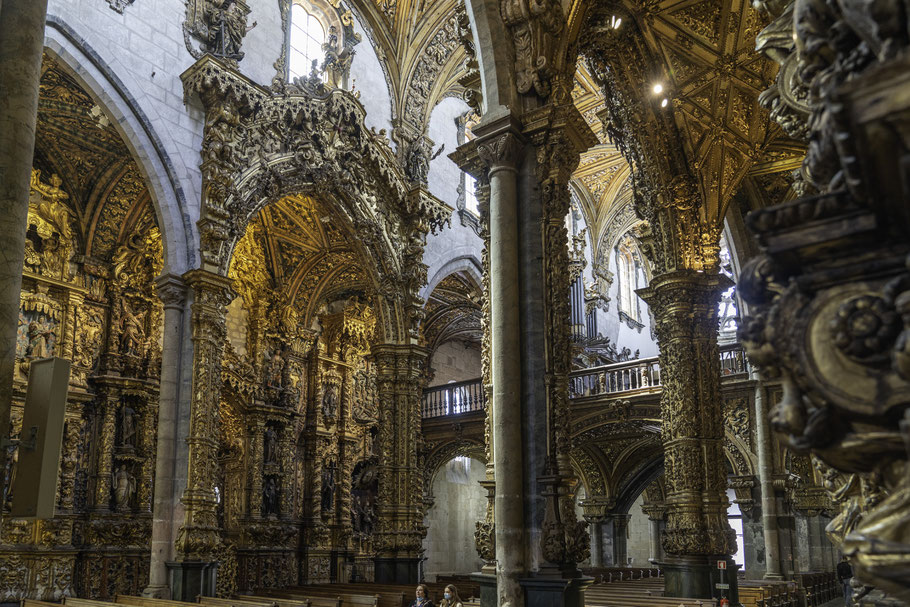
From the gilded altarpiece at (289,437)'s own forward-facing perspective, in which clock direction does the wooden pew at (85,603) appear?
The wooden pew is roughly at 2 o'clock from the gilded altarpiece.

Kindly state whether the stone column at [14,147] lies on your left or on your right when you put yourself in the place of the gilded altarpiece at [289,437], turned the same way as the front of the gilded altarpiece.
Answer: on your right

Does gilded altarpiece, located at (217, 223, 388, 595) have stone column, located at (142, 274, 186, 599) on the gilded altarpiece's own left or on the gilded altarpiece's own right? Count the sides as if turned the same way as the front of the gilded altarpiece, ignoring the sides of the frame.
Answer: on the gilded altarpiece's own right

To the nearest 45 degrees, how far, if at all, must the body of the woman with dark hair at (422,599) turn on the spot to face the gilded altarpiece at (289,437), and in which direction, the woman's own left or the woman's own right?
approximately 135° to the woman's own right

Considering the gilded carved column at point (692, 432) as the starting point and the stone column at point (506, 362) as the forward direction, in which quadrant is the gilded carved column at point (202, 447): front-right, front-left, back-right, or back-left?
front-right

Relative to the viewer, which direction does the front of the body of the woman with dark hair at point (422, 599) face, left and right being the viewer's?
facing the viewer and to the left of the viewer

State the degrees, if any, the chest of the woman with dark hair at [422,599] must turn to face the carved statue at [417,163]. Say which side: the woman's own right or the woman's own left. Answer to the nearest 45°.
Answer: approximately 135° to the woman's own right

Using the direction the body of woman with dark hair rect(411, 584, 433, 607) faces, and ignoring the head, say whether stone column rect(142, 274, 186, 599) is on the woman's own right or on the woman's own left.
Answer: on the woman's own right

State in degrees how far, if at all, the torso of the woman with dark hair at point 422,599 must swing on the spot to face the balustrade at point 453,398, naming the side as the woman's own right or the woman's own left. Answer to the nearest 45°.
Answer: approximately 135° to the woman's own right

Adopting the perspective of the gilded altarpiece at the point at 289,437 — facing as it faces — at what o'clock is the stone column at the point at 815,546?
The stone column is roughly at 11 o'clock from the gilded altarpiece.

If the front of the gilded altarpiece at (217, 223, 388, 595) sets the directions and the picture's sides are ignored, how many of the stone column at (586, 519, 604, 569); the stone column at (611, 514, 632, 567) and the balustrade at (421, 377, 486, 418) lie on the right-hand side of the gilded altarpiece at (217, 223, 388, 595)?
0

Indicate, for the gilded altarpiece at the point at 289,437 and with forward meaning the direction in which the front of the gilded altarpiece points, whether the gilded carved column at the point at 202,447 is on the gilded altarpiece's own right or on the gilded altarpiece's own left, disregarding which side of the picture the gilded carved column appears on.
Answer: on the gilded altarpiece's own right

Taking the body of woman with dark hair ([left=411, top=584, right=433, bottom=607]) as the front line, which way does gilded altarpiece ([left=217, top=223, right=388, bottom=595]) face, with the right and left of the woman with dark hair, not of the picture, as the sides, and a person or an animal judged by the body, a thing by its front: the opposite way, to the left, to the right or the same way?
to the left

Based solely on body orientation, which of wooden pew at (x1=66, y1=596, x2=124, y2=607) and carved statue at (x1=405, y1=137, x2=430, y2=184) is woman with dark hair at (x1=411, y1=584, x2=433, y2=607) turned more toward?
the wooden pew
